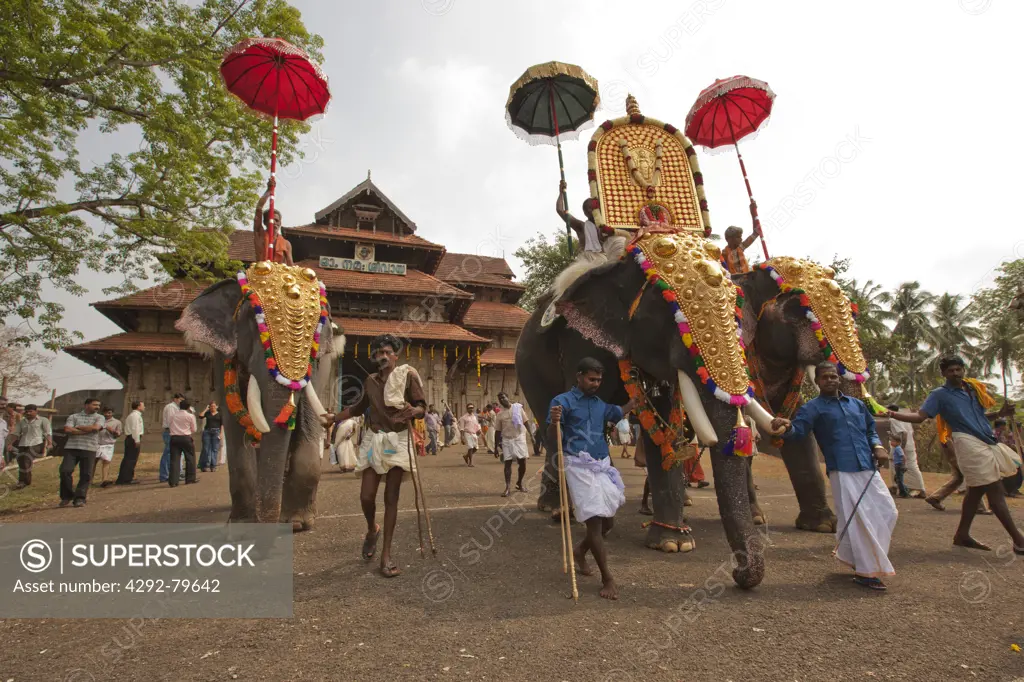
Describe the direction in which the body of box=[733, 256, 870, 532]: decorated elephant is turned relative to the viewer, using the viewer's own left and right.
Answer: facing the viewer and to the right of the viewer

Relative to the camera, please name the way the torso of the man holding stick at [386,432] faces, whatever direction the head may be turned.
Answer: toward the camera

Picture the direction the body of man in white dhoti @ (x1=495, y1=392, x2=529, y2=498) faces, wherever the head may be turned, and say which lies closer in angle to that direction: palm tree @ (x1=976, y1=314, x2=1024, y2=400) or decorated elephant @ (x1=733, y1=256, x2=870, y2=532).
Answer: the decorated elephant

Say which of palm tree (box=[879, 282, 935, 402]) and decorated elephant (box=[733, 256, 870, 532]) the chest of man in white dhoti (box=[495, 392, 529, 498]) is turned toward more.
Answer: the decorated elephant

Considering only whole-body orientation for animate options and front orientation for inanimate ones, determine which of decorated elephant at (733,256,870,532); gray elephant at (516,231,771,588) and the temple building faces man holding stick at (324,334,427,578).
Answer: the temple building

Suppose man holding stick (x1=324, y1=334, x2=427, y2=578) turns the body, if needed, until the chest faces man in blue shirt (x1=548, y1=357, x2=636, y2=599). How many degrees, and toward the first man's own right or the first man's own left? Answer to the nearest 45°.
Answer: approximately 45° to the first man's own left

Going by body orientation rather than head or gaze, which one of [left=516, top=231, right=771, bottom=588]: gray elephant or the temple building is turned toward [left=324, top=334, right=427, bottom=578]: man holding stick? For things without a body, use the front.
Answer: the temple building

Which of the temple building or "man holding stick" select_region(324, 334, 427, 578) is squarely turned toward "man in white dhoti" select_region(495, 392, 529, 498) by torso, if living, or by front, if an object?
the temple building

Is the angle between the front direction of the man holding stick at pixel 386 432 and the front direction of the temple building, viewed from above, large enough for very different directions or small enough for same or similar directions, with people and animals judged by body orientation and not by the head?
same or similar directions

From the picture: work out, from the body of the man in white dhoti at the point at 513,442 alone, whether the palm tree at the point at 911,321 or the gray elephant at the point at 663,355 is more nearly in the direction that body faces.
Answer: the gray elephant

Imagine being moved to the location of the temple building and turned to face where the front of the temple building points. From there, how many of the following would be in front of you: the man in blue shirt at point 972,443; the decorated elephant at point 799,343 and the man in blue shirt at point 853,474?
3

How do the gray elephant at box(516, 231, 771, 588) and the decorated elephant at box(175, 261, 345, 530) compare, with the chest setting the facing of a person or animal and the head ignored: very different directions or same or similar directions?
same or similar directions

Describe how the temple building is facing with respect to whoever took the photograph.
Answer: facing the viewer

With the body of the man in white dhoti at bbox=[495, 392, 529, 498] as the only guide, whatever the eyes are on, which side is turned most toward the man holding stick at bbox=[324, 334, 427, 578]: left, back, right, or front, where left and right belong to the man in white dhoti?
front

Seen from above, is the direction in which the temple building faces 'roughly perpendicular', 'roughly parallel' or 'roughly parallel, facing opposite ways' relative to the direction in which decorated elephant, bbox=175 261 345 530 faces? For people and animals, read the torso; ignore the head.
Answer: roughly parallel

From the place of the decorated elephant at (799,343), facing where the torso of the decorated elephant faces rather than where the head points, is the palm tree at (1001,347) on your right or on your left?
on your left
